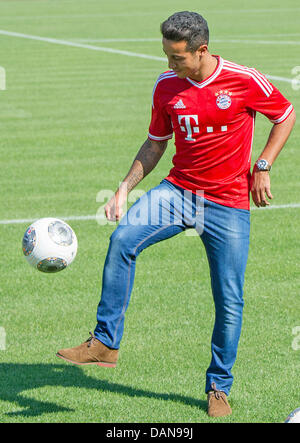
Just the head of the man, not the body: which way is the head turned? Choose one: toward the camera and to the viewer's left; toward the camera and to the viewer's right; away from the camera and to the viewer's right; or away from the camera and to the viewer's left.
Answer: toward the camera and to the viewer's left

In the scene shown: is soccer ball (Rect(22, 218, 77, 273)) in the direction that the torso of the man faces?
no

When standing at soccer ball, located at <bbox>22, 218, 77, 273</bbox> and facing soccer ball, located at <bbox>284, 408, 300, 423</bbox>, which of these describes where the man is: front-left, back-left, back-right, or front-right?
front-left
